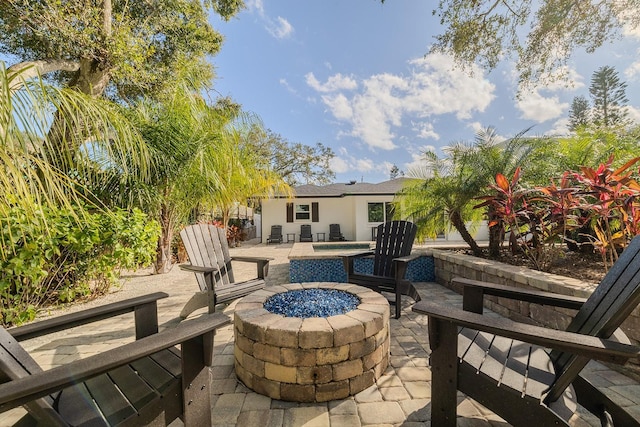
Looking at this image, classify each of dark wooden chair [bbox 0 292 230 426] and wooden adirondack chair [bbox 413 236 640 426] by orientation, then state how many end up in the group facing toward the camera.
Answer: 0

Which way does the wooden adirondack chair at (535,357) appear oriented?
to the viewer's left

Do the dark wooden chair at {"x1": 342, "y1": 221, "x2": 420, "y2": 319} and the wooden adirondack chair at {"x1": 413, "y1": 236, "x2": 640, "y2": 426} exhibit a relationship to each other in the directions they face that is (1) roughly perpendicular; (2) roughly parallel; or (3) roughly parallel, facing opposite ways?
roughly perpendicular

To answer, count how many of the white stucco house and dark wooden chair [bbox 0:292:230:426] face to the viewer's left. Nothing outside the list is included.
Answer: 0

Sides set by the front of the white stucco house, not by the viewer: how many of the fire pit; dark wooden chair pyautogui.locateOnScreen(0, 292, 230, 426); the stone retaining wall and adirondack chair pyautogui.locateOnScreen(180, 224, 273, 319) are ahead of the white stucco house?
4

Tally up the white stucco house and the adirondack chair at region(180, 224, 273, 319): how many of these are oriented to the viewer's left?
0

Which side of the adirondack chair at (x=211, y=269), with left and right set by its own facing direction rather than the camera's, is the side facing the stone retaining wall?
front

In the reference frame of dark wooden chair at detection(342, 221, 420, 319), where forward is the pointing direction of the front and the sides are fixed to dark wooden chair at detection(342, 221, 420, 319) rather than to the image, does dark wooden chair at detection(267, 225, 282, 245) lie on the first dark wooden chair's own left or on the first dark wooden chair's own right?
on the first dark wooden chair's own right

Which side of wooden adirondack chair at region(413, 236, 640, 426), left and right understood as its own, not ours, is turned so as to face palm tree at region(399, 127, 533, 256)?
right

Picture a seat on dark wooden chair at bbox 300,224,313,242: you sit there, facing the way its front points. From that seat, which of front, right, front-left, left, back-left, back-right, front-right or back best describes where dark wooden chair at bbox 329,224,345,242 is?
left
